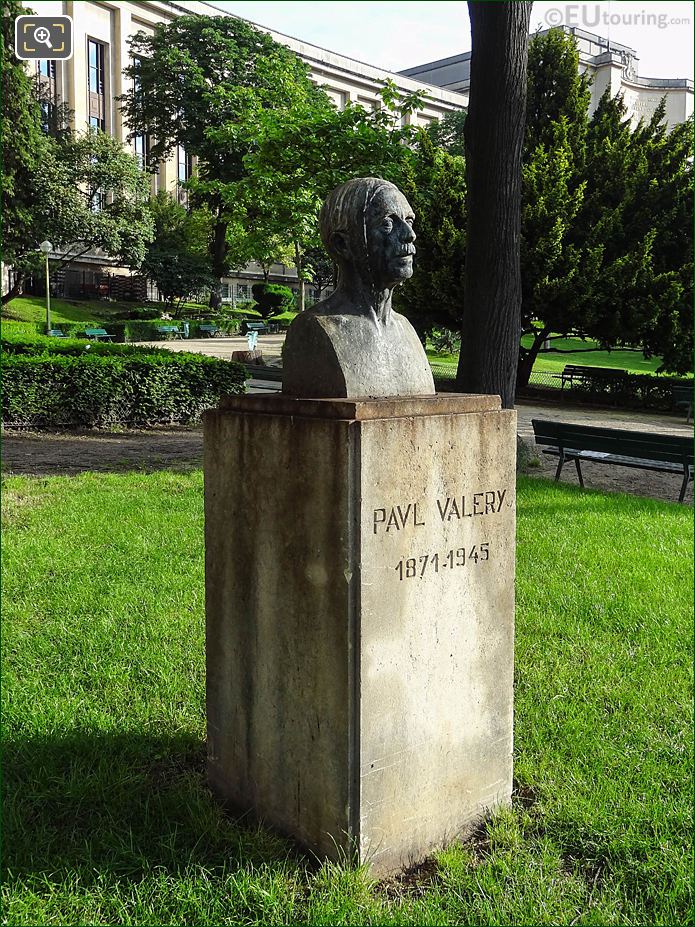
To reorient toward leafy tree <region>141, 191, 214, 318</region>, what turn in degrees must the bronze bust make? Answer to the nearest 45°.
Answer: approximately 135° to its left

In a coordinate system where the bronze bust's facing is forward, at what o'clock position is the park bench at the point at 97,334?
The park bench is roughly at 7 o'clock from the bronze bust.

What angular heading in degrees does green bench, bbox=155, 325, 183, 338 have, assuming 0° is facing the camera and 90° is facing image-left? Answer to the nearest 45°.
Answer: approximately 0°

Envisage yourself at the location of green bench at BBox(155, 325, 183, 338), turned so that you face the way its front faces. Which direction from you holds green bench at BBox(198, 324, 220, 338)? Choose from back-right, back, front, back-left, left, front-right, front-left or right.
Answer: back-left

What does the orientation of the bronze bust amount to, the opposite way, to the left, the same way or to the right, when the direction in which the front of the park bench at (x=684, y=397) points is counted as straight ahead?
to the left

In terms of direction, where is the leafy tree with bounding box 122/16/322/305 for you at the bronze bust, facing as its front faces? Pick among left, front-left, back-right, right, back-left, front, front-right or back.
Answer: back-left

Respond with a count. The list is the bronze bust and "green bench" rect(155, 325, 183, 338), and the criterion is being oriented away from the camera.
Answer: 0

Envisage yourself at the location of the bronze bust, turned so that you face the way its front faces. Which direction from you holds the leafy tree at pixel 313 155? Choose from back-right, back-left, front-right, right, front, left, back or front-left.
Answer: back-left
